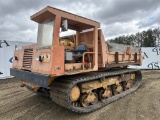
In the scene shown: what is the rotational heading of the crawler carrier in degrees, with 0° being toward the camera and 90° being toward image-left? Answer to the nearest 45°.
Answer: approximately 45°
